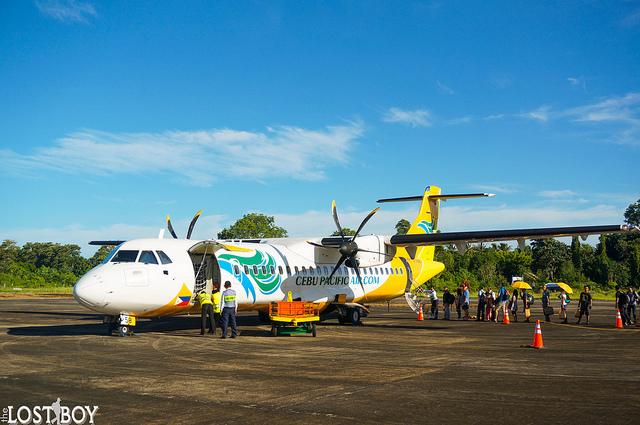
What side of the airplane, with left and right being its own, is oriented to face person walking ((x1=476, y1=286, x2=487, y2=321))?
back

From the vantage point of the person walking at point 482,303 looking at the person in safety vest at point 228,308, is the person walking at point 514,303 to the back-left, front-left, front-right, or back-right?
back-left

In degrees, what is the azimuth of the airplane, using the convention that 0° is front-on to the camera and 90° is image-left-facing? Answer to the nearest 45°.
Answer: approximately 45°

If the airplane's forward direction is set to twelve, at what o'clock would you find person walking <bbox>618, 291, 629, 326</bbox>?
The person walking is roughly at 7 o'clock from the airplane.

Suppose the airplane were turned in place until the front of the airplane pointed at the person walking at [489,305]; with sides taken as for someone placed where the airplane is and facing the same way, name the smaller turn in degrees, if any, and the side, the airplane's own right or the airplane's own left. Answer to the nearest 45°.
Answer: approximately 180°

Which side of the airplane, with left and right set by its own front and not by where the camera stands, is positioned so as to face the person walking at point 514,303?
back
